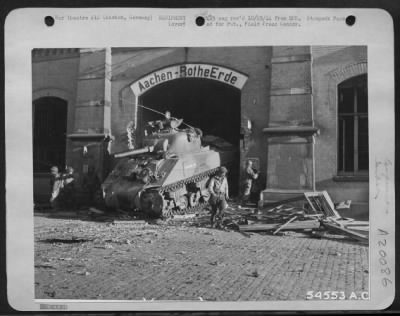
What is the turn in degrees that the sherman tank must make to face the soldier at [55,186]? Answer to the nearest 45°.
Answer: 0° — it already faces them

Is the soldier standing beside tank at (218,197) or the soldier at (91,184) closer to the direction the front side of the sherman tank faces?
the soldier

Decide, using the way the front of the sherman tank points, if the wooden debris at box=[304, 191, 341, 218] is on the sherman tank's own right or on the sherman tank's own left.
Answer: on the sherman tank's own left

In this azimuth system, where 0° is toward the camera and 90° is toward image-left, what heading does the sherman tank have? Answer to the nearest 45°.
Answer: approximately 45°

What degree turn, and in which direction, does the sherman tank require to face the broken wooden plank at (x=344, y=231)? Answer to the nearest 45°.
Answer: approximately 90° to its left

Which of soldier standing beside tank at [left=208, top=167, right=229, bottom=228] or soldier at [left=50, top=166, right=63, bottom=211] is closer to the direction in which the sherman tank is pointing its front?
the soldier

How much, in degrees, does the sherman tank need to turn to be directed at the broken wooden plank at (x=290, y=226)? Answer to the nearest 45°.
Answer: approximately 90° to its left

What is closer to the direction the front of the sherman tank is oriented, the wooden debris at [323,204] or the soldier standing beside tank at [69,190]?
the soldier standing beside tank

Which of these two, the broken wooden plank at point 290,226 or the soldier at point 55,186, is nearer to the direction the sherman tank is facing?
the soldier

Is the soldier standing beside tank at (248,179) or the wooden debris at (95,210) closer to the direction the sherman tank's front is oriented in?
the wooden debris

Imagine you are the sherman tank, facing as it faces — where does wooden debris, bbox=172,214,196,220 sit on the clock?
The wooden debris is roughly at 10 o'clock from the sherman tank.
